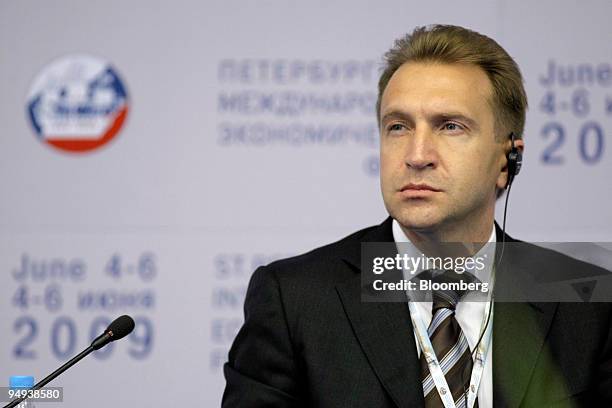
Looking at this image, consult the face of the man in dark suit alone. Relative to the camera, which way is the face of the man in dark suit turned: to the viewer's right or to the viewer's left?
to the viewer's left

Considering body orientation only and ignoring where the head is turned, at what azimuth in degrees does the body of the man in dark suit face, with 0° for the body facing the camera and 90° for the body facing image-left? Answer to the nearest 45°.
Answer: approximately 0°
